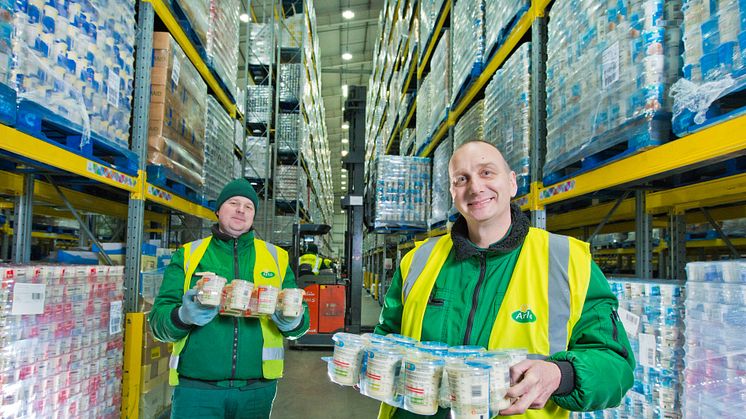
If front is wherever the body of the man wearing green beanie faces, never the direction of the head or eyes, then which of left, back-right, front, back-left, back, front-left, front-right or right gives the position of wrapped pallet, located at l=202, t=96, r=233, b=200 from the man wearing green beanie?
back

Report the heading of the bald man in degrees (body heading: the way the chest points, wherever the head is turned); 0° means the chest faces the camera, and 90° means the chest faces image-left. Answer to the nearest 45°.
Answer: approximately 45°

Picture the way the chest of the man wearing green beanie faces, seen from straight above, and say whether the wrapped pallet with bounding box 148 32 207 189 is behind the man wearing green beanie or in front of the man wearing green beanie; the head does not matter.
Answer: behind

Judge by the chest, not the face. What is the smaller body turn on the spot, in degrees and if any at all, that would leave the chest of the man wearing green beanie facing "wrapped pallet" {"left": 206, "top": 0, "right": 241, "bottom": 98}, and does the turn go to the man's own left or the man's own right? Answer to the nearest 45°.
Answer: approximately 180°

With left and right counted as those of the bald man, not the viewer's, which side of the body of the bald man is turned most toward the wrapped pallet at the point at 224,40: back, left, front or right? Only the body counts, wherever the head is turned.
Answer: right

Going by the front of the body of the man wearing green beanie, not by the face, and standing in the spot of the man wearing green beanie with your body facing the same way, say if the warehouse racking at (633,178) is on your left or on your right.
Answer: on your left

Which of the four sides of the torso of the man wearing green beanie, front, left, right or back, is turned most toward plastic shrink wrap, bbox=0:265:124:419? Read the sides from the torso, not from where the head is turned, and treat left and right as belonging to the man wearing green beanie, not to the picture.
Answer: right
